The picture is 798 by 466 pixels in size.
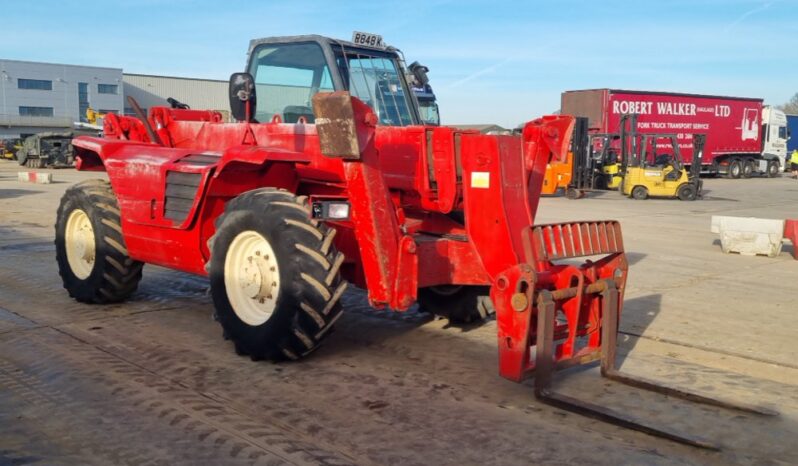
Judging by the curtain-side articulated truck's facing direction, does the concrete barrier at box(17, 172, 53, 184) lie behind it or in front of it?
behind

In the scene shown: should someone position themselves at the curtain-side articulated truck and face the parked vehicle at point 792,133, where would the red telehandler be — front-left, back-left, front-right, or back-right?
back-right

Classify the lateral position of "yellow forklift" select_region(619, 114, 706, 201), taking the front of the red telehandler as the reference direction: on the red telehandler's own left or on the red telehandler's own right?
on the red telehandler's own left

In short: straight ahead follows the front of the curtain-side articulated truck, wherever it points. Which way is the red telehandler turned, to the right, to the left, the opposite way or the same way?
to the right

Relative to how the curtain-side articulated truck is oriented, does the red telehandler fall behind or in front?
behind

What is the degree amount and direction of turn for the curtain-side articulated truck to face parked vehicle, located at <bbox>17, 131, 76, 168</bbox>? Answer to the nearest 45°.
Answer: approximately 135° to its left

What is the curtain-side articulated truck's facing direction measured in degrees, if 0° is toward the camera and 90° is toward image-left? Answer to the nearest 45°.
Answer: approximately 225°
